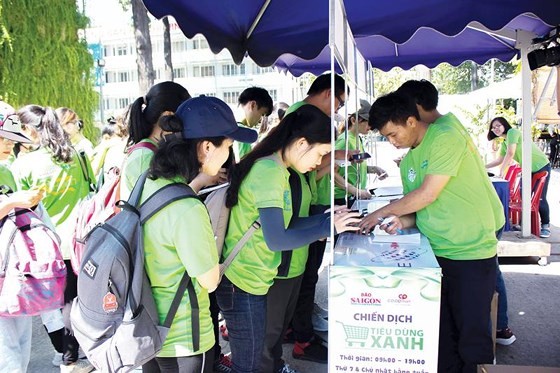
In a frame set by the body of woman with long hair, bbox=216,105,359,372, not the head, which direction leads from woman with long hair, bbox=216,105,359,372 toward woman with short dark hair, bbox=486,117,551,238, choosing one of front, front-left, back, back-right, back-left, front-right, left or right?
front-left

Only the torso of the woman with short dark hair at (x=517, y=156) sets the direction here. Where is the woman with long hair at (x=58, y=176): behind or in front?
in front

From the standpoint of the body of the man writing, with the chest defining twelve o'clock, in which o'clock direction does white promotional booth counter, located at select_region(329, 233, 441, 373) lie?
The white promotional booth counter is roughly at 11 o'clock from the man writing.

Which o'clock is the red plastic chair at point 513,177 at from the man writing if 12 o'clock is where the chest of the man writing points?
The red plastic chair is roughly at 5 o'clock from the man writing.

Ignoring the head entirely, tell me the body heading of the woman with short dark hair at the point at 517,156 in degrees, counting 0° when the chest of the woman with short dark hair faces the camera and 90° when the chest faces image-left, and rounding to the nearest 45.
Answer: approximately 45°

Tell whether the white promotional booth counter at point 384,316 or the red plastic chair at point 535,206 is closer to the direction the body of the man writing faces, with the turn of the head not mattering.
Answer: the white promotional booth counter

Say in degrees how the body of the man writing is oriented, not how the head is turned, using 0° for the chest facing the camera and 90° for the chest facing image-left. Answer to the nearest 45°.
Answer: approximately 45°

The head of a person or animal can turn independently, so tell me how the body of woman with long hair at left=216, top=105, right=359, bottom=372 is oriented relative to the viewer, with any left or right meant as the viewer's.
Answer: facing to the right of the viewer

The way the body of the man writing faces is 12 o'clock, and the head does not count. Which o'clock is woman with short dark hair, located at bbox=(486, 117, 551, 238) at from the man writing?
The woman with short dark hair is roughly at 5 o'clock from the man writing.

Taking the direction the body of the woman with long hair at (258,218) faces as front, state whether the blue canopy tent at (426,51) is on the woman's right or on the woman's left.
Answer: on the woman's left

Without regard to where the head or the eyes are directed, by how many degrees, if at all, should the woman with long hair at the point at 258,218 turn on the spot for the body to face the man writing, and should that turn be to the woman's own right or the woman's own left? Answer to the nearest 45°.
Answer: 0° — they already face them

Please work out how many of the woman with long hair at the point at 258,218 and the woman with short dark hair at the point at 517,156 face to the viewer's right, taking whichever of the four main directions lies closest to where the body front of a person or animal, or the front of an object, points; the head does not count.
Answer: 1

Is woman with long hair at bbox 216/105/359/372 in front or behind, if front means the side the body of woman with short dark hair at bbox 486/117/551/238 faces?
in front

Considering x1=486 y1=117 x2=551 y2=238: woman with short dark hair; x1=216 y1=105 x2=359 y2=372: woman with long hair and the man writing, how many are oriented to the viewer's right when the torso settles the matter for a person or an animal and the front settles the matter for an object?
1

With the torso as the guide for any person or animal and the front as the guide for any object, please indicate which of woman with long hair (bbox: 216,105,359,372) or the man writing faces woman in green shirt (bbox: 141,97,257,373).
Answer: the man writing

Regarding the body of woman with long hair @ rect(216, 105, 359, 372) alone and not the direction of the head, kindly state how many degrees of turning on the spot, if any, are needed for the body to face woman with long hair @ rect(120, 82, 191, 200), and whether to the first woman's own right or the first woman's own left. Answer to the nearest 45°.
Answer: approximately 135° to the first woman's own left

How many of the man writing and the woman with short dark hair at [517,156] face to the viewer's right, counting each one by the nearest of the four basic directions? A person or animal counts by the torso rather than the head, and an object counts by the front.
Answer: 0
